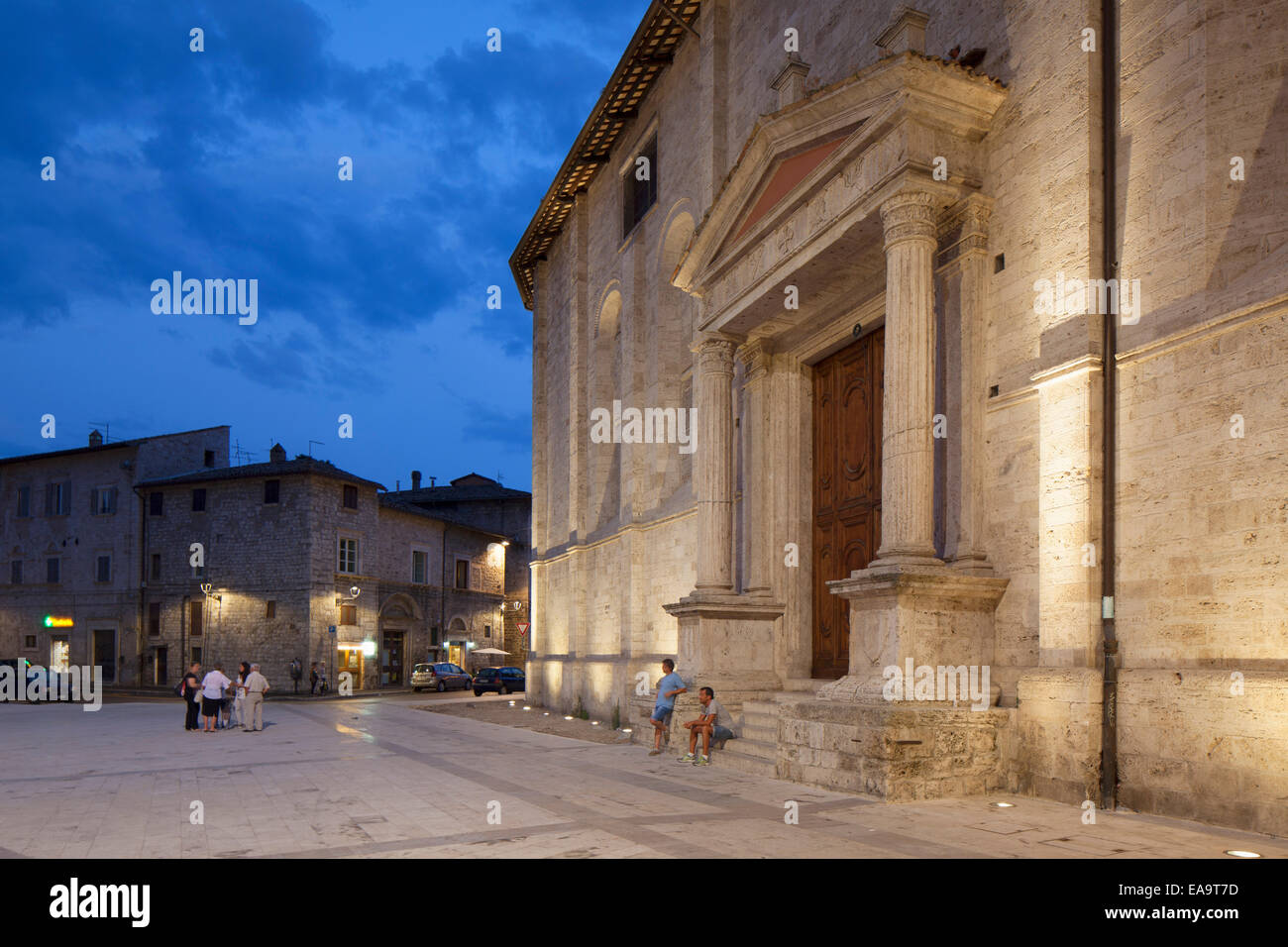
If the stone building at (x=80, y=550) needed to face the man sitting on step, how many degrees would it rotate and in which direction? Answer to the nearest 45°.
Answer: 0° — it already faces them

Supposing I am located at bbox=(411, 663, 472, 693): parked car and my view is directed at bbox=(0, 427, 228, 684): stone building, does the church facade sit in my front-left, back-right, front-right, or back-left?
back-left

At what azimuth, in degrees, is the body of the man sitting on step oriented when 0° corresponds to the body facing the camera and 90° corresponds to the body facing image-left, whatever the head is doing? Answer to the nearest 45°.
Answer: approximately 45°

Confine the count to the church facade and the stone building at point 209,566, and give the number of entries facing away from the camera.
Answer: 0

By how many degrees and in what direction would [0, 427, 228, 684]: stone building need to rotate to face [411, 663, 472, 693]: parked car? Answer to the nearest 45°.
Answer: approximately 45° to its left

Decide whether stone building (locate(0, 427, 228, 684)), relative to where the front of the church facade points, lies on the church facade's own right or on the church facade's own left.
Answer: on the church facade's own right

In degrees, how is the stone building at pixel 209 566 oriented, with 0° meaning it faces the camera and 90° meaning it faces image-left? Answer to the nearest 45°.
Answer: approximately 315°

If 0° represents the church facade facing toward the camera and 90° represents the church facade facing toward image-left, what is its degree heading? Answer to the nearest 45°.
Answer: approximately 45°

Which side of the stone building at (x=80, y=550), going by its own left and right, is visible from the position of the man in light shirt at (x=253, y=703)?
front

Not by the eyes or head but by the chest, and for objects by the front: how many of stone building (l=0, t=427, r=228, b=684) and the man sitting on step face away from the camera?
0
